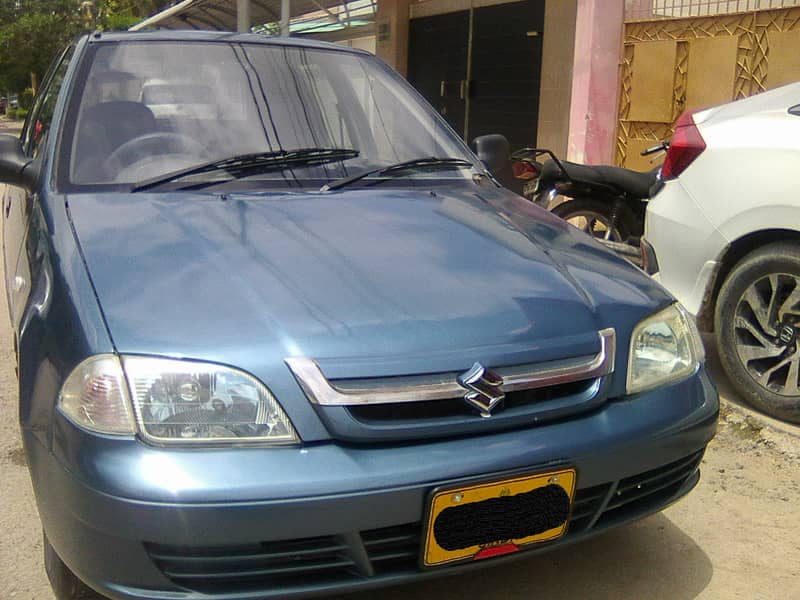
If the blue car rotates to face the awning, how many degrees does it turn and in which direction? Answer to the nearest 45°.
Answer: approximately 135° to its left

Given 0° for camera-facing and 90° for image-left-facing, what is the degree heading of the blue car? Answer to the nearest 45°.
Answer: approximately 315°

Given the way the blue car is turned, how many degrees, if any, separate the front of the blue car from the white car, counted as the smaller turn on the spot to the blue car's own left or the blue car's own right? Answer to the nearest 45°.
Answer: approximately 90° to the blue car's own left

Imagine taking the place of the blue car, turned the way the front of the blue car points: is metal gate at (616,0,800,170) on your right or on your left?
on your left
